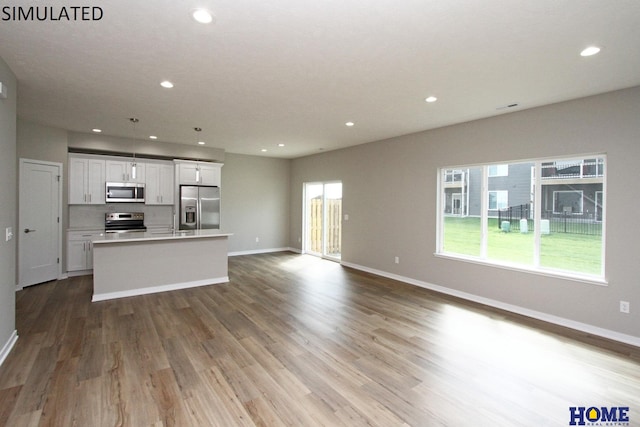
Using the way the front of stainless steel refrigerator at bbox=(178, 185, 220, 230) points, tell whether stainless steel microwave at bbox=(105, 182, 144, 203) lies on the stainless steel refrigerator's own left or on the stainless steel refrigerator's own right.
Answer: on the stainless steel refrigerator's own right

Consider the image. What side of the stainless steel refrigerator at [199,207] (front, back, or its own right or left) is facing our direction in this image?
front

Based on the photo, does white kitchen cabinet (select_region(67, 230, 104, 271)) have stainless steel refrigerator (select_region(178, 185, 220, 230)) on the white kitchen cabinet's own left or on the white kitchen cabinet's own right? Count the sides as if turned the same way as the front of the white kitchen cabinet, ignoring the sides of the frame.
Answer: on the white kitchen cabinet's own left

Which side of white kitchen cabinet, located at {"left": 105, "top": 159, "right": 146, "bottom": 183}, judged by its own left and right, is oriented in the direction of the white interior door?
right

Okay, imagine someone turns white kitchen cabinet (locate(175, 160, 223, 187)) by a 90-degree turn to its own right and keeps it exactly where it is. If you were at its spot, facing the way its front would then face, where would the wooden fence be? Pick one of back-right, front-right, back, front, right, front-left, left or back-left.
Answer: back

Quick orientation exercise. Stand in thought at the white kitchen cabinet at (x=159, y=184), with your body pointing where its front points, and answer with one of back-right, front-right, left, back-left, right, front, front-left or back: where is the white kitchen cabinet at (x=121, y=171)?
right

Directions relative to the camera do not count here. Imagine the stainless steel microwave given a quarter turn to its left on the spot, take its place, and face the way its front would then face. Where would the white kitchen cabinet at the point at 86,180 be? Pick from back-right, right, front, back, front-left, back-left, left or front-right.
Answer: back

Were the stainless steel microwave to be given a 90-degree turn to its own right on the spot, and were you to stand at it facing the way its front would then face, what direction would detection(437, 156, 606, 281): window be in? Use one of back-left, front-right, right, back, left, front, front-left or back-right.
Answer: back-left

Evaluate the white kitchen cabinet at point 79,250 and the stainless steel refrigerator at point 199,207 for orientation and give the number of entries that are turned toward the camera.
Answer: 2

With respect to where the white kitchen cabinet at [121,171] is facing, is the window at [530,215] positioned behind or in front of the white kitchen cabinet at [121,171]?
in front

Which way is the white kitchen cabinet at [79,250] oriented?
toward the camera

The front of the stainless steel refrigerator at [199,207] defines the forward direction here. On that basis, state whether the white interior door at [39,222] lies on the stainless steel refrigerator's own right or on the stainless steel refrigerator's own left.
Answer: on the stainless steel refrigerator's own right

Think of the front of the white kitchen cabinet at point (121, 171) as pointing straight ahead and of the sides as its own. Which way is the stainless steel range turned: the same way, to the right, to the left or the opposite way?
the same way

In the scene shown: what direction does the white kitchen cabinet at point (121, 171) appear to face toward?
toward the camera

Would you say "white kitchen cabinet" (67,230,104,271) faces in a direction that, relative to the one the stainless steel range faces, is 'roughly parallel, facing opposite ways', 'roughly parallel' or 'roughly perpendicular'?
roughly parallel

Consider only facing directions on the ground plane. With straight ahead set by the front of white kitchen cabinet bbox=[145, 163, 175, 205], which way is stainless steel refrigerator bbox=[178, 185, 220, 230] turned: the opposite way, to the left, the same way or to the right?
the same way

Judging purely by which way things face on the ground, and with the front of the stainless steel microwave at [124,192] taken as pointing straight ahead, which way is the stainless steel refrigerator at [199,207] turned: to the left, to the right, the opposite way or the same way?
the same way

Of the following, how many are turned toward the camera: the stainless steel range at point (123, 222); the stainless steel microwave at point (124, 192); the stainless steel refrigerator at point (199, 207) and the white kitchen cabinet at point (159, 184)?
4
